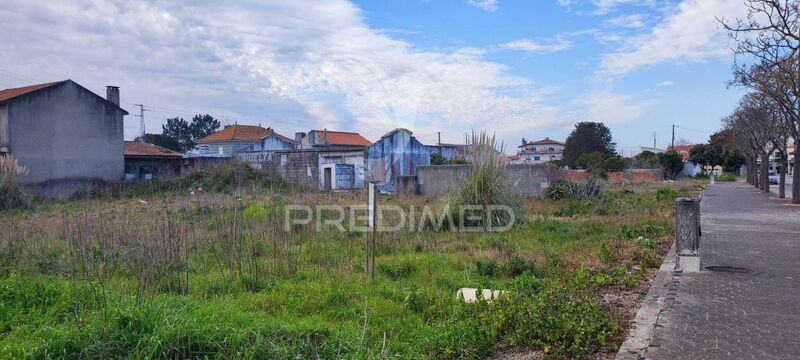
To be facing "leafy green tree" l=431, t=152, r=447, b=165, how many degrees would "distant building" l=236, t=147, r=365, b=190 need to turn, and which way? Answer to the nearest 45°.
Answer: approximately 135° to its left

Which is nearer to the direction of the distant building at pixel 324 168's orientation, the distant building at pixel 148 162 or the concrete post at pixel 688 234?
the concrete post

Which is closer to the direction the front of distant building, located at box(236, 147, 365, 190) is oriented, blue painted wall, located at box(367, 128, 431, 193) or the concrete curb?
the concrete curb

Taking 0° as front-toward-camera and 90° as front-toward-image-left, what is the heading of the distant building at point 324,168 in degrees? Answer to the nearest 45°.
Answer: approximately 0°

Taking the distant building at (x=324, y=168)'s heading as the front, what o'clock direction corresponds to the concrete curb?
The concrete curb is roughly at 12 o'clock from the distant building.

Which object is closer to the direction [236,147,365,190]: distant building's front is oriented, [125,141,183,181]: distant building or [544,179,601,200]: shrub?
the shrub

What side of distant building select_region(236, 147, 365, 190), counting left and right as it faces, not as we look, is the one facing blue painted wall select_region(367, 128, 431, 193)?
left

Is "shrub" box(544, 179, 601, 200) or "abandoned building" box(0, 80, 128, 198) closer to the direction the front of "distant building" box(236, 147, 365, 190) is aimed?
the shrub

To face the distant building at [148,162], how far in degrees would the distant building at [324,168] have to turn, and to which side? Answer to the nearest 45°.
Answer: approximately 135° to its right

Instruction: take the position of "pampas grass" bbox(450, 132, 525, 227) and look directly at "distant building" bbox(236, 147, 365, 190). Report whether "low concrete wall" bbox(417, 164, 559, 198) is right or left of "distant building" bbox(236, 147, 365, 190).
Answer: right
